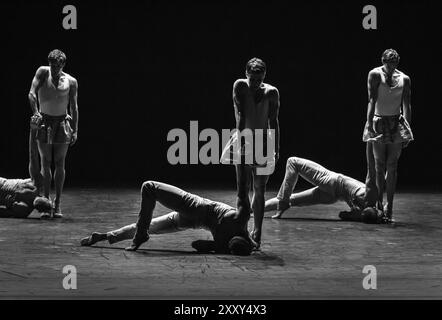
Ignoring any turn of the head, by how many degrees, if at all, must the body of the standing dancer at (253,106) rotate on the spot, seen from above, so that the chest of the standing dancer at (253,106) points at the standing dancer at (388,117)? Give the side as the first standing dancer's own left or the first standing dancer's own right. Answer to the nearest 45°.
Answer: approximately 135° to the first standing dancer's own left

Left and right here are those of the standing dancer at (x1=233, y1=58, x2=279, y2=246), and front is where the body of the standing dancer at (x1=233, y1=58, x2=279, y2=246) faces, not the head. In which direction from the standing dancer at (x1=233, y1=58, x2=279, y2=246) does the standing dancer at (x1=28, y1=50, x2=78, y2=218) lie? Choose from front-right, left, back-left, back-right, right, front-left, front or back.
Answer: back-right

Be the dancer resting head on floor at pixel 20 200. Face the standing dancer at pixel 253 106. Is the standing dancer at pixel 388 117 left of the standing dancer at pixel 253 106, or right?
left

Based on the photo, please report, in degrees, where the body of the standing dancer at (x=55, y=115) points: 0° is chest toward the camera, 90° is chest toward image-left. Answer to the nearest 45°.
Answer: approximately 0°

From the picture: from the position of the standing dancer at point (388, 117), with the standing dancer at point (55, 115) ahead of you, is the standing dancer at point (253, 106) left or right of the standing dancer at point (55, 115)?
left
